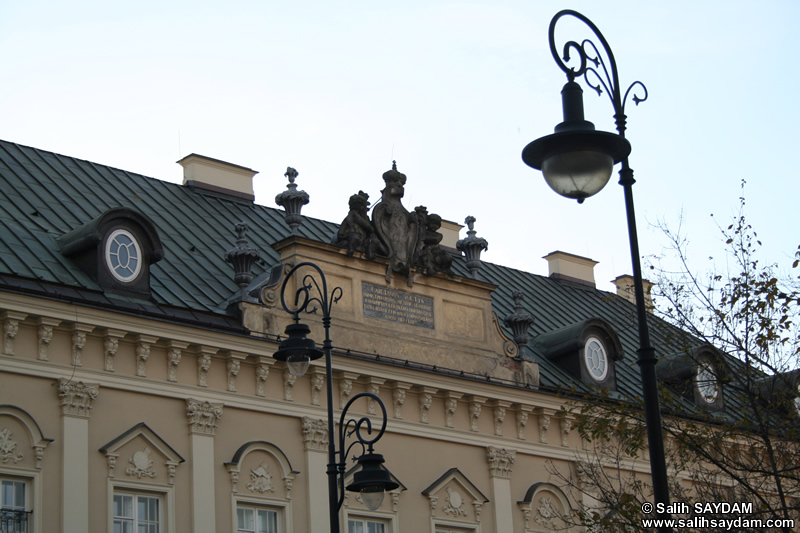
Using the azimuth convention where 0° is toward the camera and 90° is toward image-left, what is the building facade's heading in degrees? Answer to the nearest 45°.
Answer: approximately 315°
